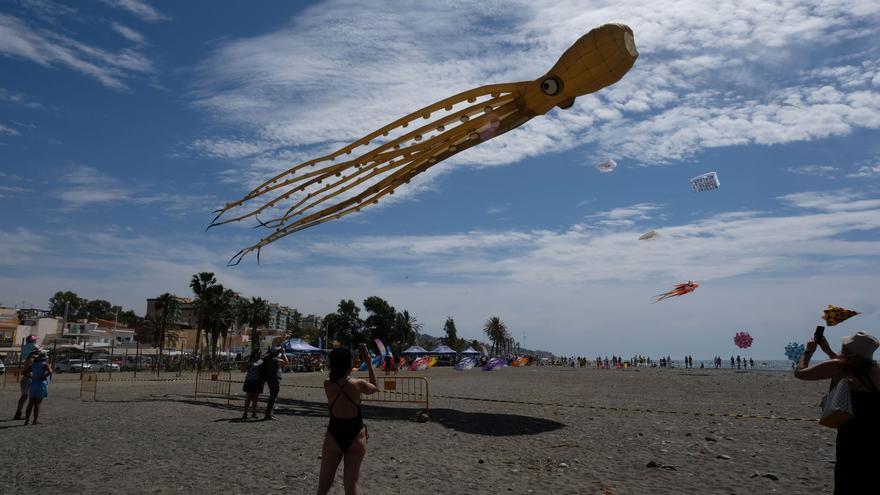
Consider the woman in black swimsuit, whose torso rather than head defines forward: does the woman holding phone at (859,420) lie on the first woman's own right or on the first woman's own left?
on the first woman's own right

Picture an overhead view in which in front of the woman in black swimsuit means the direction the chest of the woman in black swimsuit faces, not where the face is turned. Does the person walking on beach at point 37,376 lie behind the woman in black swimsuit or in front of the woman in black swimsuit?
in front

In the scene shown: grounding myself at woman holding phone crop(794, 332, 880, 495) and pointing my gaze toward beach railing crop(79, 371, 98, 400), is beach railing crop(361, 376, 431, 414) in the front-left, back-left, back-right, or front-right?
front-right

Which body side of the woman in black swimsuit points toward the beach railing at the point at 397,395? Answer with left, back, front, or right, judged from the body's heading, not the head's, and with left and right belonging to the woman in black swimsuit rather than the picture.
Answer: front

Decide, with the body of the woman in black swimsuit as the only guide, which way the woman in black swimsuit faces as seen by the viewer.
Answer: away from the camera

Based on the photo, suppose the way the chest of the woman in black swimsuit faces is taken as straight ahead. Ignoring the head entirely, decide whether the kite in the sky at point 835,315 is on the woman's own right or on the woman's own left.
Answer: on the woman's own right

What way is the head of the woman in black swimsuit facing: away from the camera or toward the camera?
away from the camera

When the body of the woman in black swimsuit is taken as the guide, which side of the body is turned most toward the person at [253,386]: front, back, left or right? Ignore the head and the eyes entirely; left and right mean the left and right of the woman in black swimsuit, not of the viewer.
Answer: front

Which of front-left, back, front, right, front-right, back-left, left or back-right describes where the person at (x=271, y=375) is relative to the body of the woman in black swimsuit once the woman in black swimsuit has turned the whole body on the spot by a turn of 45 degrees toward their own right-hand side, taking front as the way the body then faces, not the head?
front-left
